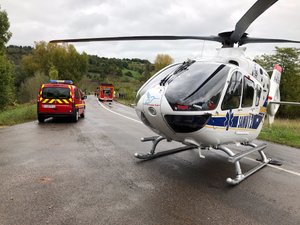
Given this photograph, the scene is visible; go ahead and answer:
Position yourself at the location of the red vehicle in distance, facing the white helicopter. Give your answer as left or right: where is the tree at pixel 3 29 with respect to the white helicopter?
right

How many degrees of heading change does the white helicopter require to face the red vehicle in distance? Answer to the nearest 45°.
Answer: approximately 135° to its right

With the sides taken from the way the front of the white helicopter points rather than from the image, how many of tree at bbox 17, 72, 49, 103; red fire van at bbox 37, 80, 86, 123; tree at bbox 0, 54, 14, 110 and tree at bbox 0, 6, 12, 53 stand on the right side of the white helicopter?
4

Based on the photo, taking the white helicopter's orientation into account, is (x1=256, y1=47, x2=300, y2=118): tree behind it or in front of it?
behind

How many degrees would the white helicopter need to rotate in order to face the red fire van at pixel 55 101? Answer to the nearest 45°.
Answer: approximately 90° to its right

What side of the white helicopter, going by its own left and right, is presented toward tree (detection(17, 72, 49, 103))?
right

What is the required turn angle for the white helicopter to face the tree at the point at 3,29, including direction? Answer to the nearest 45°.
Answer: approximately 90° to its right

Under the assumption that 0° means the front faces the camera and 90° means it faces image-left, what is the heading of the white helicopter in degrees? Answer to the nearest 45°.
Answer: approximately 45°
